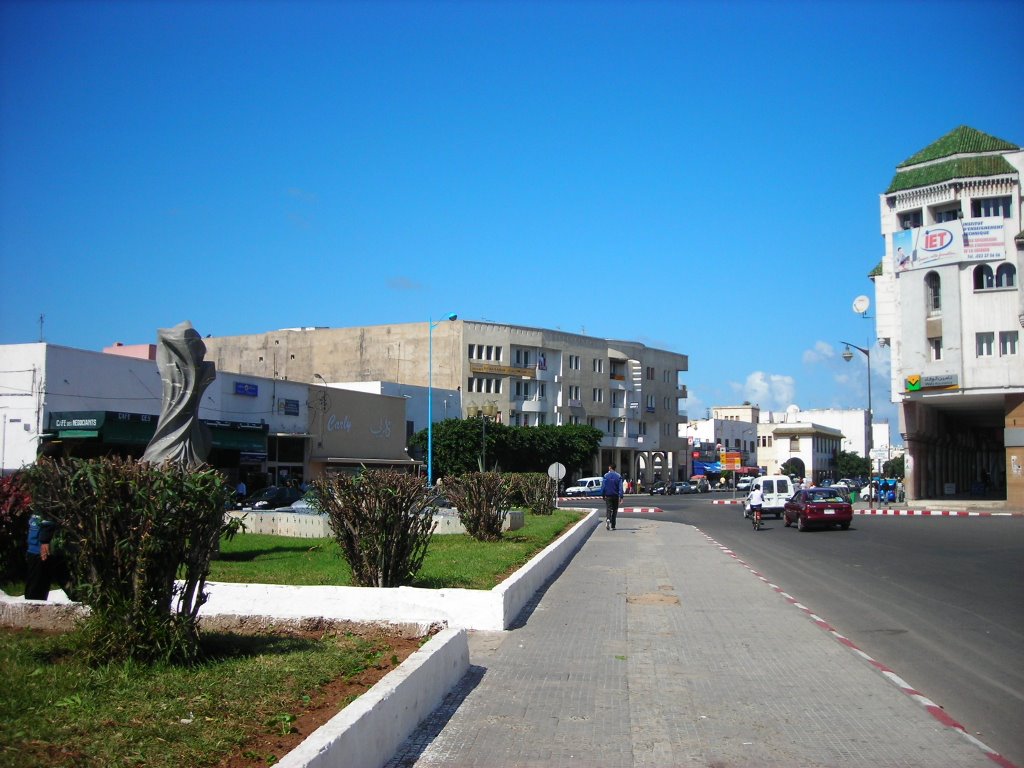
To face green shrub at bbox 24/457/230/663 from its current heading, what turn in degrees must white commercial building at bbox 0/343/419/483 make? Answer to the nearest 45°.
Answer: approximately 45° to its right

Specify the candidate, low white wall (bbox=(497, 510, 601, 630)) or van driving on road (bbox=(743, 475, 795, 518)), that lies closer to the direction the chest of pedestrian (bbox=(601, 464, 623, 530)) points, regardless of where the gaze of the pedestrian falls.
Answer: the van driving on road

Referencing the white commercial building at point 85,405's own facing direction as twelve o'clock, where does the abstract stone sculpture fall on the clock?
The abstract stone sculpture is roughly at 1 o'clock from the white commercial building.

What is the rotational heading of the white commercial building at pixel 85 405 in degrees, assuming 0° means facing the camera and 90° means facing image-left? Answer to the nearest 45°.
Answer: approximately 315°

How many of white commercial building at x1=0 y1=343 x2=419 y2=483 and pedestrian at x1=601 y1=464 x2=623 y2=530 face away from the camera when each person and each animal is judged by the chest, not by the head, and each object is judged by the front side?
1

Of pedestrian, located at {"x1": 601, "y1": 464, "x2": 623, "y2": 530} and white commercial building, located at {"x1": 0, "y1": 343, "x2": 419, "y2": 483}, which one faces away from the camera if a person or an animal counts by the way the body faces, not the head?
the pedestrian

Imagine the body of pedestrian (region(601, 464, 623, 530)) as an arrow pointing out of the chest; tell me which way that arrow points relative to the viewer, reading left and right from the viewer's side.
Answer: facing away from the viewer
